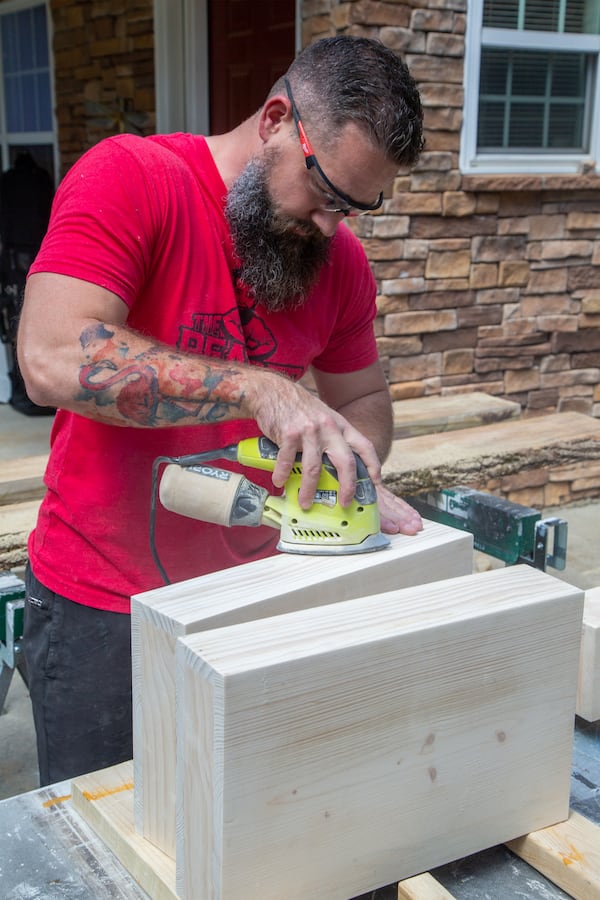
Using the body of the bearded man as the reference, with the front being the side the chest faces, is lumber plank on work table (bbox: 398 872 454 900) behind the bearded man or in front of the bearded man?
in front

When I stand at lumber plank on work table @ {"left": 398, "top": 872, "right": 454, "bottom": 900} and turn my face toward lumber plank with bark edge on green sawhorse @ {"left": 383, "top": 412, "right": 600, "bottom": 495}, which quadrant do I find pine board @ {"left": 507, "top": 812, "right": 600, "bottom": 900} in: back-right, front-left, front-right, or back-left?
front-right

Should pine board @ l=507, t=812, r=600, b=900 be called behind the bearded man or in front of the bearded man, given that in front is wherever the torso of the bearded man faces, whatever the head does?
in front

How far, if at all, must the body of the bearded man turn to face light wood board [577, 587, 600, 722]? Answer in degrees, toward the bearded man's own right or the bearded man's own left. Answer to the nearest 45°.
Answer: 0° — they already face it

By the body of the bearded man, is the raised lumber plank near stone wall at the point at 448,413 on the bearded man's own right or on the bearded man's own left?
on the bearded man's own left

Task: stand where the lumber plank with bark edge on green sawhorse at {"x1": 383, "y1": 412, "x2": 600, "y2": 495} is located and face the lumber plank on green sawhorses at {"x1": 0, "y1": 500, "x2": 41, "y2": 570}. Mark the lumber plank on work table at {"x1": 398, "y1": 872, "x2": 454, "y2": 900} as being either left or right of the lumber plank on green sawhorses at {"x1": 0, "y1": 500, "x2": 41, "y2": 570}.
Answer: left

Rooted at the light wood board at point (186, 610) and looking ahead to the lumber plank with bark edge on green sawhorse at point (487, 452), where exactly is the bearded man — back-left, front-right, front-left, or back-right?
front-left

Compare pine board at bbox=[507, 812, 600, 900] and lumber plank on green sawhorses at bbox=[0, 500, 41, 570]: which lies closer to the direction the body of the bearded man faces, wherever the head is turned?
the pine board

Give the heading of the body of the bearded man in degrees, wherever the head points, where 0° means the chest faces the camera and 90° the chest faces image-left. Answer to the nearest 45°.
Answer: approximately 315°

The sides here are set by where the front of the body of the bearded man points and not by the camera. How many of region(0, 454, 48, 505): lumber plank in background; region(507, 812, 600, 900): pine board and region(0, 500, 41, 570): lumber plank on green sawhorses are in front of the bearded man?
1

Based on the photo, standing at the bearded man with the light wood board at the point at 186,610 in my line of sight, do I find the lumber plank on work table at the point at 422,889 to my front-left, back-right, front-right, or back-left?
front-left

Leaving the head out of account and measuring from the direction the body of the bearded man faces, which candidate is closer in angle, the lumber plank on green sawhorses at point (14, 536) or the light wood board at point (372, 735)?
the light wood board
